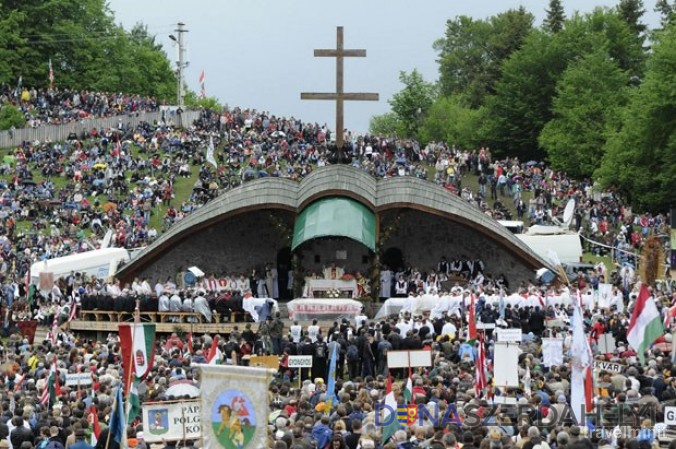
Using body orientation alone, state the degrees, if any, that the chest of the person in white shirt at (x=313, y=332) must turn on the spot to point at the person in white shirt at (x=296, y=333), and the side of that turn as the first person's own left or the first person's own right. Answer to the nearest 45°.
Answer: approximately 45° to the first person's own left

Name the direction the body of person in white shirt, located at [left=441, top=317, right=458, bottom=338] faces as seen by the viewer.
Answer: away from the camera

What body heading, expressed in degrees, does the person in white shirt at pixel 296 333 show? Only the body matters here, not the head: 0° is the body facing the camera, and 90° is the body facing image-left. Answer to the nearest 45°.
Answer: approximately 180°

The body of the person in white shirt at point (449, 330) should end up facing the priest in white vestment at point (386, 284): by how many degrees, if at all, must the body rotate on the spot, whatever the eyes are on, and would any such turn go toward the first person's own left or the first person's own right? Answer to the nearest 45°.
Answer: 0° — they already face them

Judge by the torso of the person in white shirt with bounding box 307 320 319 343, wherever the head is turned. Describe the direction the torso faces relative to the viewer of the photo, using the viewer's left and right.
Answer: facing away from the viewer

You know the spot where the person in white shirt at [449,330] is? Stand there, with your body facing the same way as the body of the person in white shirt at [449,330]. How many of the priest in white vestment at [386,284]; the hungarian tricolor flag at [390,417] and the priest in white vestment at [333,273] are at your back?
1

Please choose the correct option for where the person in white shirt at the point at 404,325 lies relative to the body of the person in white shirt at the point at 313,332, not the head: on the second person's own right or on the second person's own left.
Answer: on the second person's own right

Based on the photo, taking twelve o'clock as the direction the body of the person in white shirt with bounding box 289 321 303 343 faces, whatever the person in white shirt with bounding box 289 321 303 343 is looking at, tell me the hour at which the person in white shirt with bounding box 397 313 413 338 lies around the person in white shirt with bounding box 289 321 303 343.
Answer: the person in white shirt with bounding box 397 313 413 338 is roughly at 3 o'clock from the person in white shirt with bounding box 289 321 303 343.
